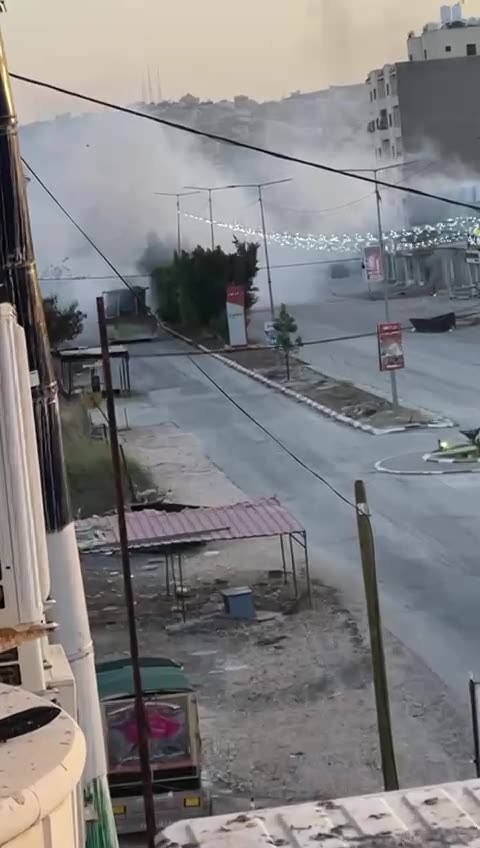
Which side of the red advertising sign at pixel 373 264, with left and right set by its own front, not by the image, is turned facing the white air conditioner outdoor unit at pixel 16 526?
front

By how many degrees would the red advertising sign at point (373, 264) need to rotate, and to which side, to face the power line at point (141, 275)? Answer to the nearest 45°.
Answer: approximately 90° to its right

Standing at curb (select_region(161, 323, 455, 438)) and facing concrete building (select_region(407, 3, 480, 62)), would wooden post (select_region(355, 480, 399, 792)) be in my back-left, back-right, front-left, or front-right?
back-right

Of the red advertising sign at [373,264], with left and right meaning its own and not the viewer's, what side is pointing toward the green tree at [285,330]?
front

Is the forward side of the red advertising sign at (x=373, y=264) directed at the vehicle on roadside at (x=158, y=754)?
yes

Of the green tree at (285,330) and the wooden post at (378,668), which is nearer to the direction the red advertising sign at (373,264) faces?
the wooden post

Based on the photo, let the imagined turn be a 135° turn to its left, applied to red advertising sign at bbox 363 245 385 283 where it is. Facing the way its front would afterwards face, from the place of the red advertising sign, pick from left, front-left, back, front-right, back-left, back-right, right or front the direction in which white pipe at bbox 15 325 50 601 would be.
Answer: back-right

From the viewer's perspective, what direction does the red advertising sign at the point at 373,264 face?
toward the camera

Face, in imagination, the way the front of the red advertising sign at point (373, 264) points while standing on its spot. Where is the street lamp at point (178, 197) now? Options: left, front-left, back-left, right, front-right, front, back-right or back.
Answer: right

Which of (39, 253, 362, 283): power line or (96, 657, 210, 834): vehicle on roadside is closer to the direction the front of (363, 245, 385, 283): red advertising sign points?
the vehicle on roadside

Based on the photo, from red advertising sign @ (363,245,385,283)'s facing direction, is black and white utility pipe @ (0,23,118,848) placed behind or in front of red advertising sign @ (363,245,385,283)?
in front

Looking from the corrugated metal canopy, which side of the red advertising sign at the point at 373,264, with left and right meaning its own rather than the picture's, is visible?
front

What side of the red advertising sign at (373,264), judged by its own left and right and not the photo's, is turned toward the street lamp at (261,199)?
right

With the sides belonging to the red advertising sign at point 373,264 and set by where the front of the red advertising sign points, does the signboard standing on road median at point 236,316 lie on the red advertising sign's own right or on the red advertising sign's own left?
on the red advertising sign's own right

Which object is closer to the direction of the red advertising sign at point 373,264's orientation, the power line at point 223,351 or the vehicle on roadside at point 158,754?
the vehicle on roadside

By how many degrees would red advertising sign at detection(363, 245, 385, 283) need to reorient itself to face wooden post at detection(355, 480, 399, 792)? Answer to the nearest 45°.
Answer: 0° — it already faces it
